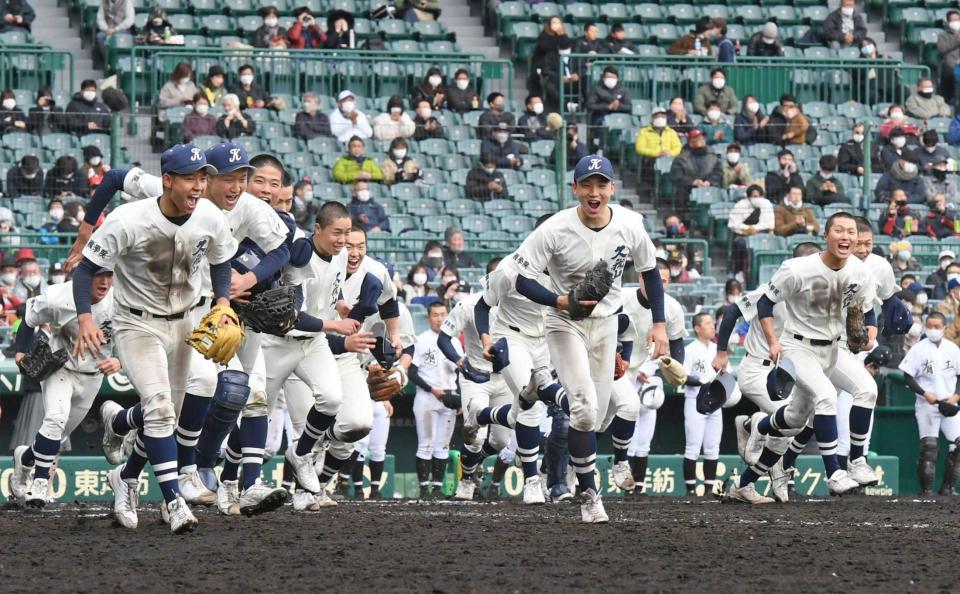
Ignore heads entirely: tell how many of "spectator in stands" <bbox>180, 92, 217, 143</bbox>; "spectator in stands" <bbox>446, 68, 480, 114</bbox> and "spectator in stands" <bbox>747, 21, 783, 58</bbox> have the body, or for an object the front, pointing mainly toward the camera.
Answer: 3

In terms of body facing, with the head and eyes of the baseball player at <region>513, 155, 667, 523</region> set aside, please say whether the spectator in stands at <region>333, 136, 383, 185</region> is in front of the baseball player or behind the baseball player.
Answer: behind

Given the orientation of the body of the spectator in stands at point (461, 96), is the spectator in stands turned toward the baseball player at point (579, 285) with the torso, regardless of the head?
yes

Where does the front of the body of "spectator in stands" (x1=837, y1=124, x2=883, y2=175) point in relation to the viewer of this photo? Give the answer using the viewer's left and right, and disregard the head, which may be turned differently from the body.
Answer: facing the viewer

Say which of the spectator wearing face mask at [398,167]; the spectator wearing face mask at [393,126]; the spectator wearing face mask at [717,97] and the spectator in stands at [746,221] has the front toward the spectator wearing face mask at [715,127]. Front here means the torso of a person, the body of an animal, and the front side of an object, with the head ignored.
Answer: the spectator wearing face mask at [717,97]

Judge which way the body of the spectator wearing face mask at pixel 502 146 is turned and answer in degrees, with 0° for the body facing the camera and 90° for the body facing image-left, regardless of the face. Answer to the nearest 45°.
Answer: approximately 0°

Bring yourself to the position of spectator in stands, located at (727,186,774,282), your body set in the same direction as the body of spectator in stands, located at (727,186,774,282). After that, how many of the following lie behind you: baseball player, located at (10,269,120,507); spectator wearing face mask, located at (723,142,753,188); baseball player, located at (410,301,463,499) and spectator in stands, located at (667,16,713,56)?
2

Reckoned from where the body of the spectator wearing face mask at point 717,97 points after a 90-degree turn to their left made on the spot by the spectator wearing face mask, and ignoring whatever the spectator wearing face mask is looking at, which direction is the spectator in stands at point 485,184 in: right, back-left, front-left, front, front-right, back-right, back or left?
back-right

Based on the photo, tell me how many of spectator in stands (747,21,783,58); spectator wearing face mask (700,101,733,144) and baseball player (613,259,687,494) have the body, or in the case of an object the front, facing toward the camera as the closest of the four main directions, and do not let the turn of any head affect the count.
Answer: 3

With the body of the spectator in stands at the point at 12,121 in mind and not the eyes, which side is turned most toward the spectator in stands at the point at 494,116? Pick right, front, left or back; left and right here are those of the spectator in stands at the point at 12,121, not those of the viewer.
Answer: left

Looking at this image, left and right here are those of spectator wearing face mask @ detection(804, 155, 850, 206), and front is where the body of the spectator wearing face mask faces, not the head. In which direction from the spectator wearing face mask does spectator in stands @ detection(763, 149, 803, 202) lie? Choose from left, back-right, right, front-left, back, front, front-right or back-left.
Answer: front-right

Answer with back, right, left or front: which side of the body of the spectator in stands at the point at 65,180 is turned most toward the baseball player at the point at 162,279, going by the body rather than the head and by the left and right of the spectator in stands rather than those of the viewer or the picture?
front

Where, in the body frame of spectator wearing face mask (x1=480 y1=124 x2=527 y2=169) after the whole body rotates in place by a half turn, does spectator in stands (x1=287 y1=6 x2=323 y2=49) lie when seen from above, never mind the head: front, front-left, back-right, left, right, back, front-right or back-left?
front-left

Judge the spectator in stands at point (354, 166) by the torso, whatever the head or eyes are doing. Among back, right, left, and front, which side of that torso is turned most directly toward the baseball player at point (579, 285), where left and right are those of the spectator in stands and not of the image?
front
